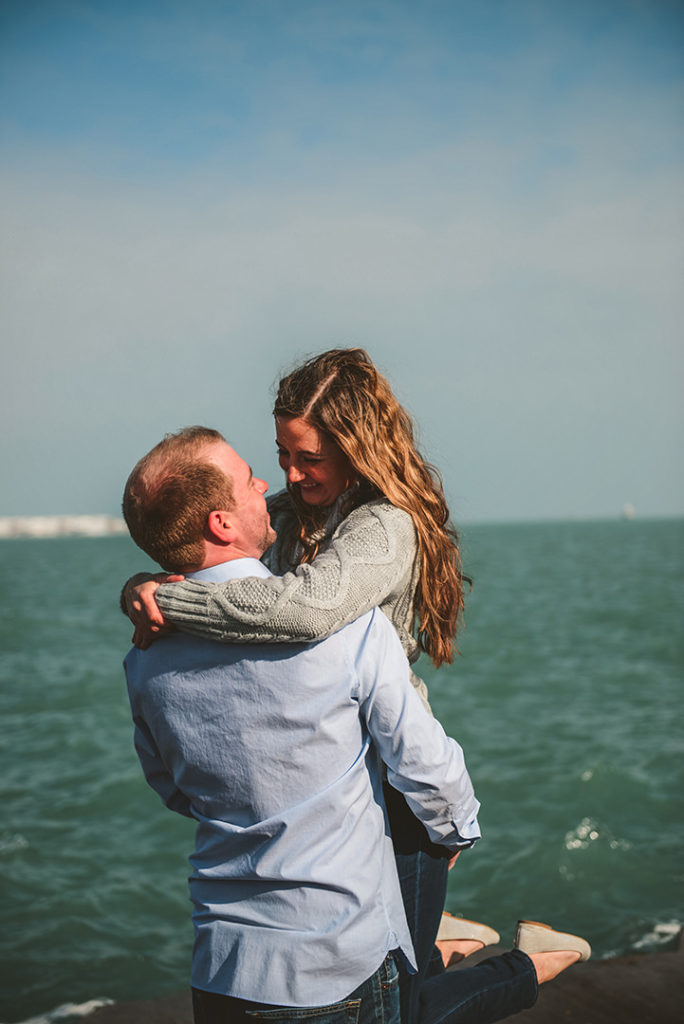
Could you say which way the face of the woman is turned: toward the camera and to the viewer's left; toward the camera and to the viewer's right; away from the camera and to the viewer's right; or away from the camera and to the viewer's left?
toward the camera and to the viewer's left

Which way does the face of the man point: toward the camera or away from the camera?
away from the camera

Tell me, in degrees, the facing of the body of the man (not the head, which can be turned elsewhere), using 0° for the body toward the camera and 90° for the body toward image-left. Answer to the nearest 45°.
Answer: approximately 225°
